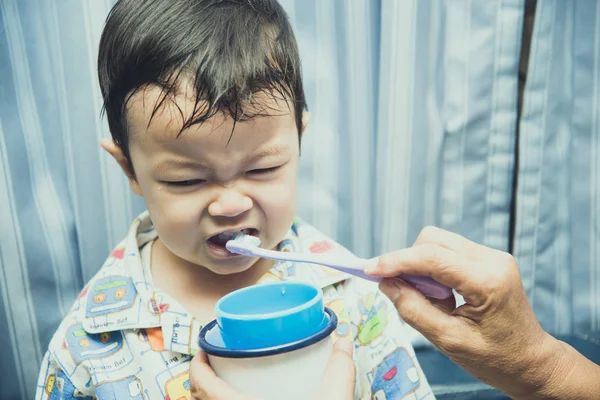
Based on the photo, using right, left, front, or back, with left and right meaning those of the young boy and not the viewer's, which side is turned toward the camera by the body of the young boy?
front
